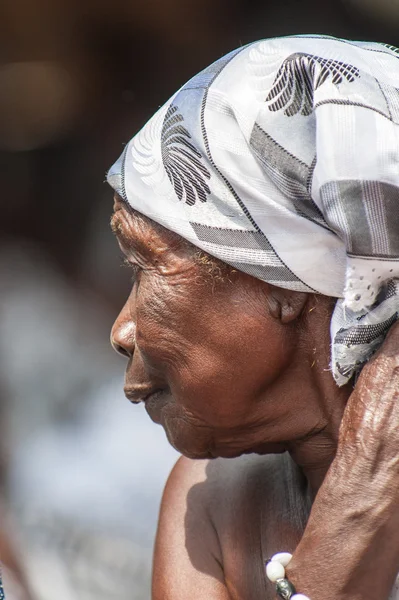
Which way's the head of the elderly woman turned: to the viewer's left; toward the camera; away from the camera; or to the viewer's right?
to the viewer's left

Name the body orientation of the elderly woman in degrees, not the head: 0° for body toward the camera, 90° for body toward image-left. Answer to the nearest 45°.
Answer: approximately 90°
